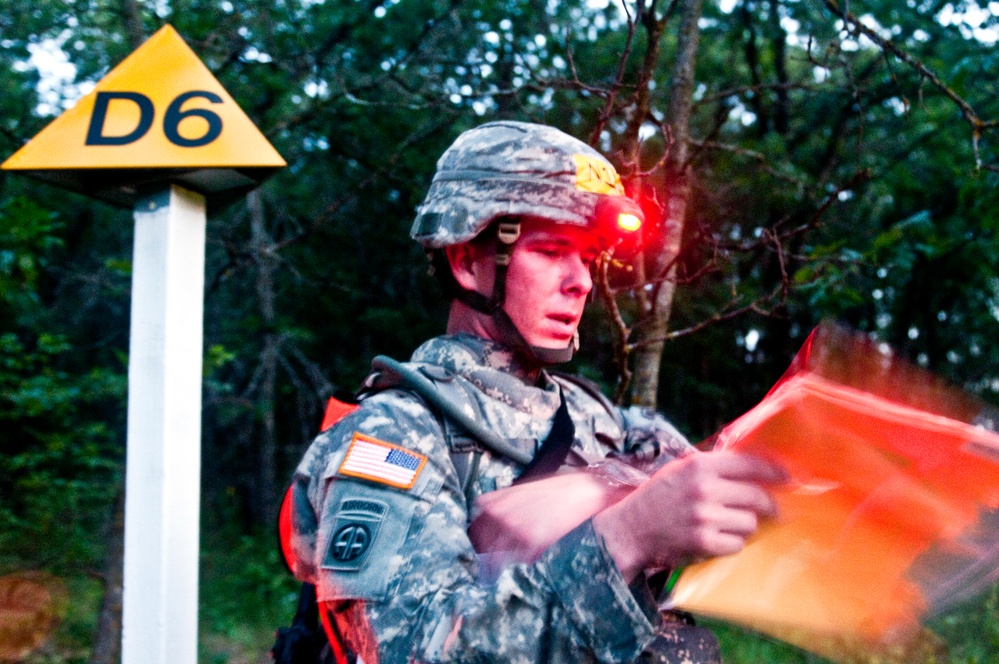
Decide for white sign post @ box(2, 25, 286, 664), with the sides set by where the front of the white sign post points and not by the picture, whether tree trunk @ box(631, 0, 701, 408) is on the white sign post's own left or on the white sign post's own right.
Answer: on the white sign post's own left

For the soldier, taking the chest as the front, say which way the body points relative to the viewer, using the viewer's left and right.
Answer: facing the viewer and to the right of the viewer

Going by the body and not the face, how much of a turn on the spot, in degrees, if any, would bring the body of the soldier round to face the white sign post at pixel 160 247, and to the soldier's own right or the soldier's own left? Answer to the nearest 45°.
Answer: approximately 180°

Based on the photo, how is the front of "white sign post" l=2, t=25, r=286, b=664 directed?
toward the camera

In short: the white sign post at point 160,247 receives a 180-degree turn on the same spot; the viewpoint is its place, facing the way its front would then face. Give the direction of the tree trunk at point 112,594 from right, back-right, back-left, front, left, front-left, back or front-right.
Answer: front

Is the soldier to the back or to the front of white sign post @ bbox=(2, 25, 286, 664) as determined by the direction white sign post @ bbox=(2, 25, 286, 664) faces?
to the front

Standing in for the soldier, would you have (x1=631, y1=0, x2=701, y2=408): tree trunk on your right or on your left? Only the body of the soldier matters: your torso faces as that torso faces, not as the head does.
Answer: on your left

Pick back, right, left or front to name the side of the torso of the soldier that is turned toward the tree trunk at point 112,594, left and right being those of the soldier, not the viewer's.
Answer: back

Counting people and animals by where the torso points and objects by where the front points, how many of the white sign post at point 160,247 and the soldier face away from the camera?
0

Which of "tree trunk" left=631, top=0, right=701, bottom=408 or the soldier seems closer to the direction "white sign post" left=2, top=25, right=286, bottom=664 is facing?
the soldier
